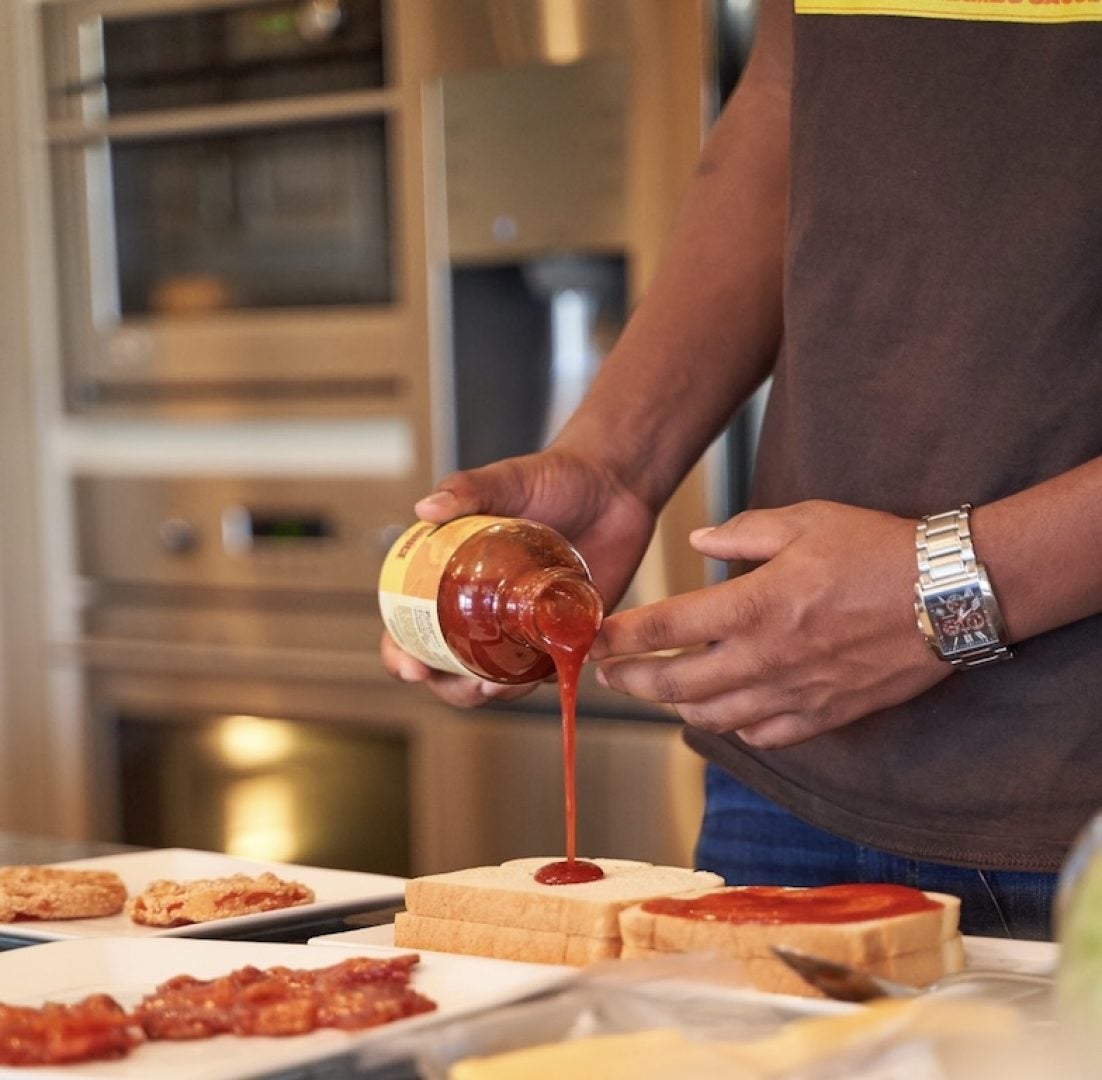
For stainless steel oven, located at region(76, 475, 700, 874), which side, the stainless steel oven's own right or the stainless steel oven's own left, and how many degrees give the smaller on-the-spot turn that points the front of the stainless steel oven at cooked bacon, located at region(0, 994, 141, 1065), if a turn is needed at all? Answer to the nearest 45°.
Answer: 0° — it already faces it

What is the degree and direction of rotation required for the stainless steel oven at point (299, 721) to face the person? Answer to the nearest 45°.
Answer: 0° — it already faces them

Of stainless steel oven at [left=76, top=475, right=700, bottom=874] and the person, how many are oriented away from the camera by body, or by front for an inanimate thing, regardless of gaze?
0

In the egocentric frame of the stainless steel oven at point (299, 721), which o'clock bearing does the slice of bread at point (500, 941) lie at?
The slice of bread is roughly at 12 o'clock from the stainless steel oven.

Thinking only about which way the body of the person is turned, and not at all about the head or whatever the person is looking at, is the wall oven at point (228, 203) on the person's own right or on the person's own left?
on the person's own right

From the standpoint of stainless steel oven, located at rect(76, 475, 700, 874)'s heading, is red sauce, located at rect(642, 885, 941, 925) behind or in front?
in front

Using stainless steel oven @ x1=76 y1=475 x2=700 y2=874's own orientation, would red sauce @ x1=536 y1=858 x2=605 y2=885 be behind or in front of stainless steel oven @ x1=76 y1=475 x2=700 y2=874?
in front

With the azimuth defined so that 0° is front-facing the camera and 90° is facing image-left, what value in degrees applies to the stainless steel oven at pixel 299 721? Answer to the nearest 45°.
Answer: approximately 0°

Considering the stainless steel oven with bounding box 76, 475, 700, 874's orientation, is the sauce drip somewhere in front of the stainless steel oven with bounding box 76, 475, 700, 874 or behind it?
in front

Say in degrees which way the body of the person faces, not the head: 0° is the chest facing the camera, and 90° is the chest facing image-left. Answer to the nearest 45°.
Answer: approximately 45°
